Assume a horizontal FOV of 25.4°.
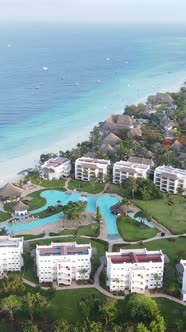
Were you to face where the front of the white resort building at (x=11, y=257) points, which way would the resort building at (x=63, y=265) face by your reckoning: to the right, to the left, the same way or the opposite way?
the same way

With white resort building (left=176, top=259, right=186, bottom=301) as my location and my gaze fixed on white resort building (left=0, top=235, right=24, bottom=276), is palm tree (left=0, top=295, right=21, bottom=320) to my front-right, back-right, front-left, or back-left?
front-left

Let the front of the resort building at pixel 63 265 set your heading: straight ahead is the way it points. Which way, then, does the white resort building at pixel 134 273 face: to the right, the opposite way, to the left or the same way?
the same way

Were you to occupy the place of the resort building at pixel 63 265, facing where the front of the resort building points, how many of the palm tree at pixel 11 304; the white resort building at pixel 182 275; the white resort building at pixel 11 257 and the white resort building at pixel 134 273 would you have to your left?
2

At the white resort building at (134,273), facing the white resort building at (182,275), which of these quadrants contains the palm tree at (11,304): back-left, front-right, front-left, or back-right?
back-right

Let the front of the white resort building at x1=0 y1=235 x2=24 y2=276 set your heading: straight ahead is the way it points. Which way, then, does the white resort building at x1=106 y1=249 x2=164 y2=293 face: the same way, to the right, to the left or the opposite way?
the same way
